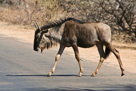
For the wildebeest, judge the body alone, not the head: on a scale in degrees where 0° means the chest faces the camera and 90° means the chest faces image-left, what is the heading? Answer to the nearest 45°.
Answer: approximately 90°
